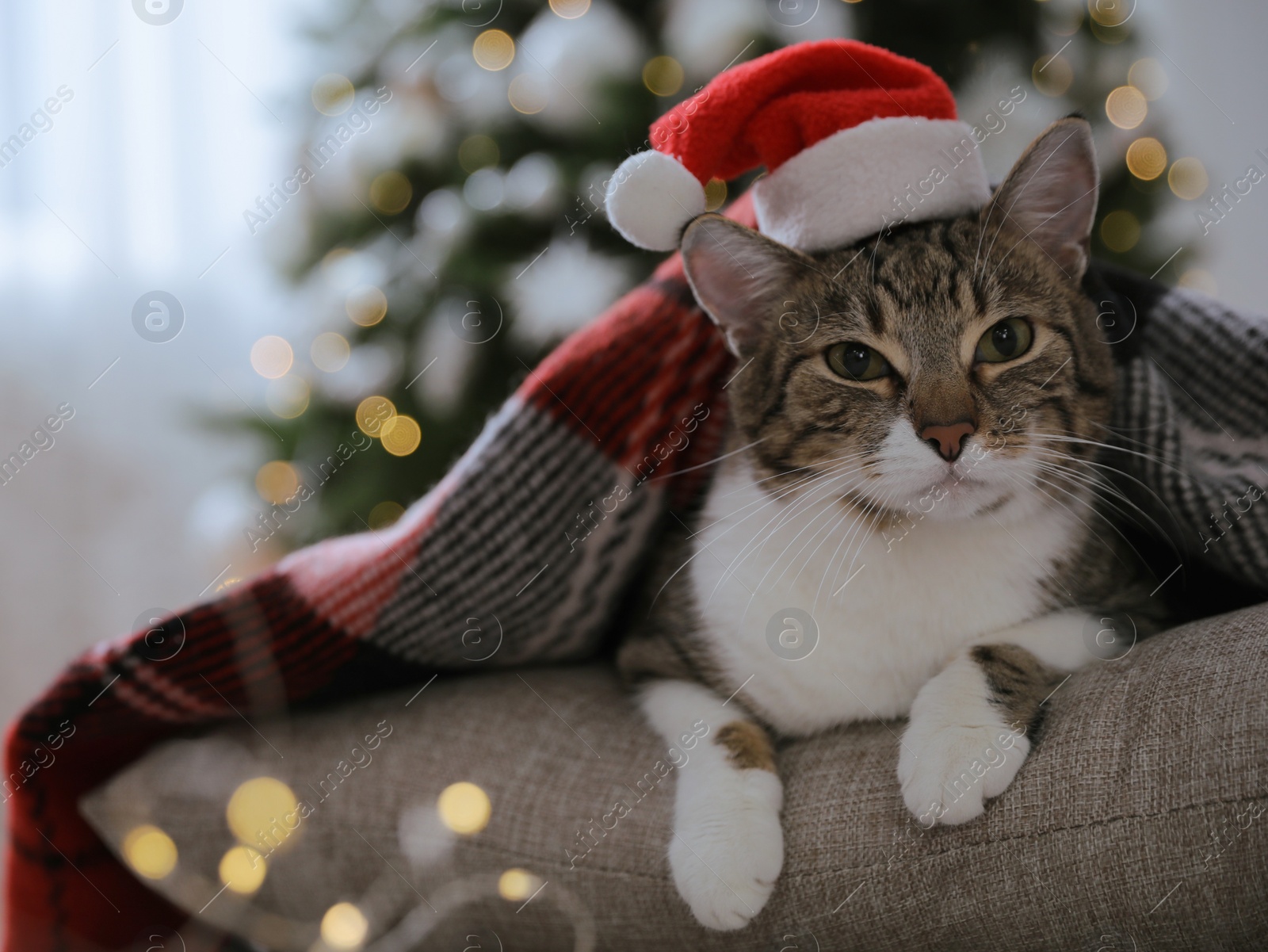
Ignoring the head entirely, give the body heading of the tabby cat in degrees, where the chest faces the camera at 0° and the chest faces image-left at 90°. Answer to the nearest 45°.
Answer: approximately 0°

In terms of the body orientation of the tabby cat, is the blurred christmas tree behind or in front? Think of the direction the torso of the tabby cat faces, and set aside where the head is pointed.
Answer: behind
